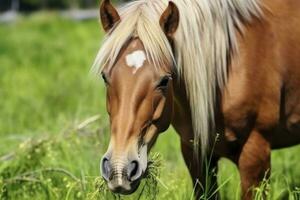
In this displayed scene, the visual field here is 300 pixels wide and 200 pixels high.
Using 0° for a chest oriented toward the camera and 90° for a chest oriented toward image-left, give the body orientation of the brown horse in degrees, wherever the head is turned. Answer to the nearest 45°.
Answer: approximately 45°

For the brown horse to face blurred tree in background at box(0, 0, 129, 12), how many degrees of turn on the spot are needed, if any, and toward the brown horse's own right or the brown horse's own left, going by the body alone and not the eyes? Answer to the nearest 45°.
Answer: approximately 135° to the brown horse's own right
